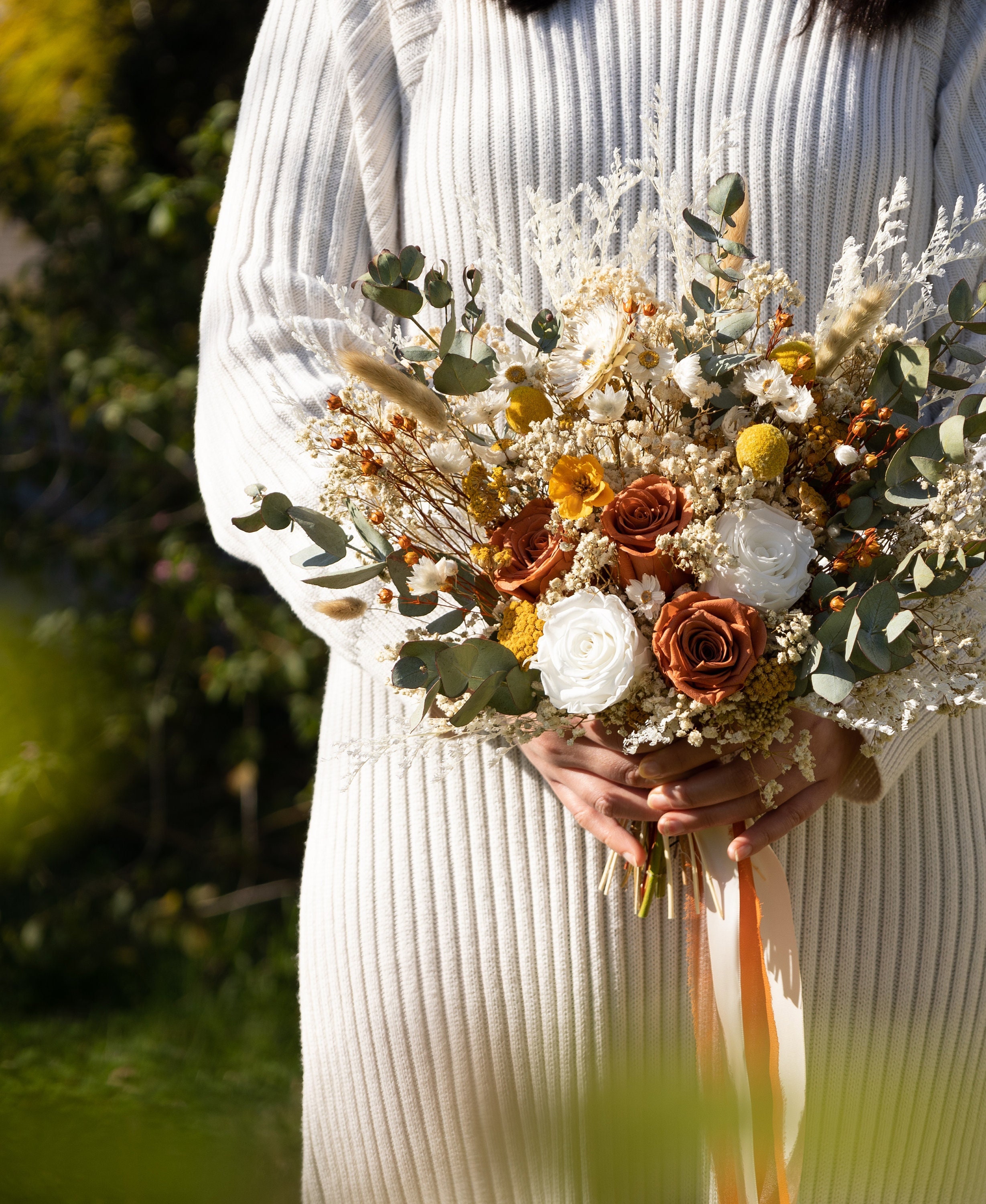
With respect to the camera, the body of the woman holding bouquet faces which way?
toward the camera
